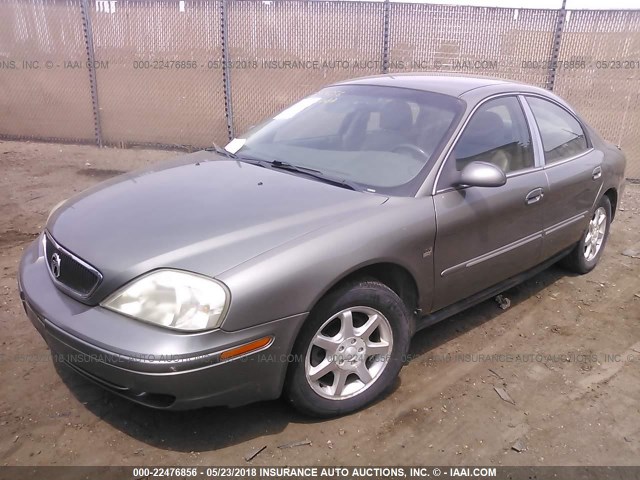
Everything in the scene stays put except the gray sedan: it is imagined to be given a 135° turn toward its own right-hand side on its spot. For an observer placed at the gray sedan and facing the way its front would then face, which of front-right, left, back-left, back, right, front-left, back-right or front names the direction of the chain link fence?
front

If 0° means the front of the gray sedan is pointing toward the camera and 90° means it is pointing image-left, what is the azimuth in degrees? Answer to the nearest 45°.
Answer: approximately 45°
